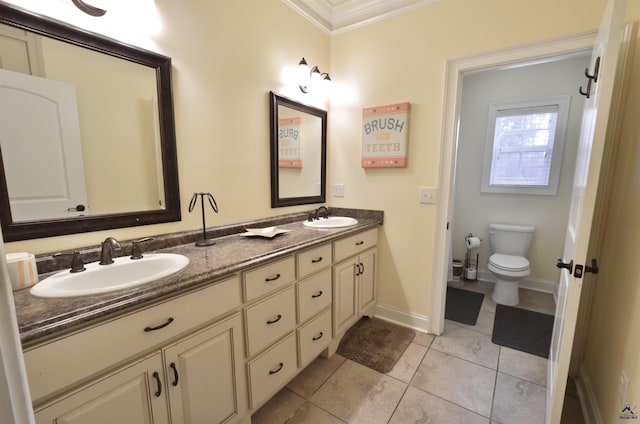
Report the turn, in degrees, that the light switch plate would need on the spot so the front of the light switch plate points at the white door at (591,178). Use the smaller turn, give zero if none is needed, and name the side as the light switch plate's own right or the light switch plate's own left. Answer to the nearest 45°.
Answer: approximately 45° to the light switch plate's own left

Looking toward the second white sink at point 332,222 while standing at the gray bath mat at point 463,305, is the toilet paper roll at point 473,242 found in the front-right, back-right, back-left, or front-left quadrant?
back-right

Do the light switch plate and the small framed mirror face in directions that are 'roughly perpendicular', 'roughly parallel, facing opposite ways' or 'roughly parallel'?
roughly perpendicular

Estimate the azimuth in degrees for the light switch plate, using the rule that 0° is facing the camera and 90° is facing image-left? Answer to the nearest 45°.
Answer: approximately 0°

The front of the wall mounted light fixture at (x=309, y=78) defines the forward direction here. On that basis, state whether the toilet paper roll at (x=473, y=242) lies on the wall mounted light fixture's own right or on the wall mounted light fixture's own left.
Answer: on the wall mounted light fixture's own left

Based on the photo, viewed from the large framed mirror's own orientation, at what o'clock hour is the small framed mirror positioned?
The small framed mirror is roughly at 10 o'clock from the large framed mirror.

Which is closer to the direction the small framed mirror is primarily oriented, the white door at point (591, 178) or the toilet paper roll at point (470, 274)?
the white door

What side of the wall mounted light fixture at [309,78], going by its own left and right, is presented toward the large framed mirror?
right

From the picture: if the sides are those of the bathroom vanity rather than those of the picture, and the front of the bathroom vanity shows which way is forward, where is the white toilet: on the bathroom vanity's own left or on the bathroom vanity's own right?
on the bathroom vanity's own left
